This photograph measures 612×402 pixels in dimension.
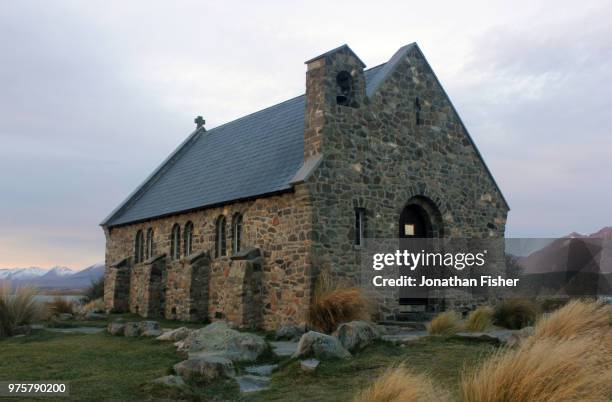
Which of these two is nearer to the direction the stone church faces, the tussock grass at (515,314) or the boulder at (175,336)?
the tussock grass

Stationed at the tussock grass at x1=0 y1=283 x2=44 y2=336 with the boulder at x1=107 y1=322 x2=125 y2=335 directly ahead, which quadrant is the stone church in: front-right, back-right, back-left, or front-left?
front-left

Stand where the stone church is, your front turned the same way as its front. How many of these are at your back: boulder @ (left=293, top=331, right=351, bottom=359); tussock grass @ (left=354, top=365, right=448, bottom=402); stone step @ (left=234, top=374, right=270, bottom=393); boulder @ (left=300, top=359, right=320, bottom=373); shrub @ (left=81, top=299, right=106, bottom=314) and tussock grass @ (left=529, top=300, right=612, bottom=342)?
1

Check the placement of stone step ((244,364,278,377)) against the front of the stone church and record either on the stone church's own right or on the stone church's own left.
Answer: on the stone church's own right

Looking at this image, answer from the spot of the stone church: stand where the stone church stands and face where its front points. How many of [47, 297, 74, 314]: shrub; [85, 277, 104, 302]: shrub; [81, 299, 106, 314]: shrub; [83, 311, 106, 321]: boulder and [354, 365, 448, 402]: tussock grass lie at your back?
4

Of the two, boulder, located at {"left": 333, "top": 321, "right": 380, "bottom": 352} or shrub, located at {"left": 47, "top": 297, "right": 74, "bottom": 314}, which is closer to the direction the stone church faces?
the boulder

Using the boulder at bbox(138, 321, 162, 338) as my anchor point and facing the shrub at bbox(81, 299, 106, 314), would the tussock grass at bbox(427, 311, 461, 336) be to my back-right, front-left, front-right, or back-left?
back-right

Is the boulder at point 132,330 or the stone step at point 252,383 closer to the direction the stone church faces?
the stone step

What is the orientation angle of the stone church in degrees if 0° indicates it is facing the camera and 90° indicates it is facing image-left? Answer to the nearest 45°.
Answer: approximately 315°

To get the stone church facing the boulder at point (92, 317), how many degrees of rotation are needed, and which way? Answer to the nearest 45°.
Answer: approximately 180°

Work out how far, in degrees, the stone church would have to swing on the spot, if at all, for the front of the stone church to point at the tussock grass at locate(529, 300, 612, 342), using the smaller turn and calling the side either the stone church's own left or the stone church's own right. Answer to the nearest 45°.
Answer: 0° — it already faces it

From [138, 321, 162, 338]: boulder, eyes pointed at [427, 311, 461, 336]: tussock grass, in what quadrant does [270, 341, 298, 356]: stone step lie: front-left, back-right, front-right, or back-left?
front-right

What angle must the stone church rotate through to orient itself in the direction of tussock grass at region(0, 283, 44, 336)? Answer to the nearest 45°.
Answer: approximately 135° to its right

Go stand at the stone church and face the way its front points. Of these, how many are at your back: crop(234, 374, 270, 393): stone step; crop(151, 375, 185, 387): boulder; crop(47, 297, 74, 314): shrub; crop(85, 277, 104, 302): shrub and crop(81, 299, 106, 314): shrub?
3

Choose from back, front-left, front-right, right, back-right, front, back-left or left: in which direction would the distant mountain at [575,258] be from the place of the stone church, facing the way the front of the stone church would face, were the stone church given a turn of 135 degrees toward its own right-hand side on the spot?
back-right

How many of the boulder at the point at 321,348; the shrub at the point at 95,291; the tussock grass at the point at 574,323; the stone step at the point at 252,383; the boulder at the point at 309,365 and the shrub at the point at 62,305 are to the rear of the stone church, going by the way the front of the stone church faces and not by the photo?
2

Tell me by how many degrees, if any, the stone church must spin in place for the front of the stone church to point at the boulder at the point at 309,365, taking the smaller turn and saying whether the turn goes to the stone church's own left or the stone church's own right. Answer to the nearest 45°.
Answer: approximately 45° to the stone church's own right

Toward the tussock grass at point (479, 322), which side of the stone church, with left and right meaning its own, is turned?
front

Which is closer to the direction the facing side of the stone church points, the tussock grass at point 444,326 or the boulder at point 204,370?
the tussock grass

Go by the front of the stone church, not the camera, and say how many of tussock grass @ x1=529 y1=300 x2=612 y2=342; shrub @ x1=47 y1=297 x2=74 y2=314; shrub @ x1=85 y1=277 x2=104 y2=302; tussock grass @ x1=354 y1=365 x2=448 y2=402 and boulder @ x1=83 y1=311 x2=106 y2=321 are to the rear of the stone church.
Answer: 3
